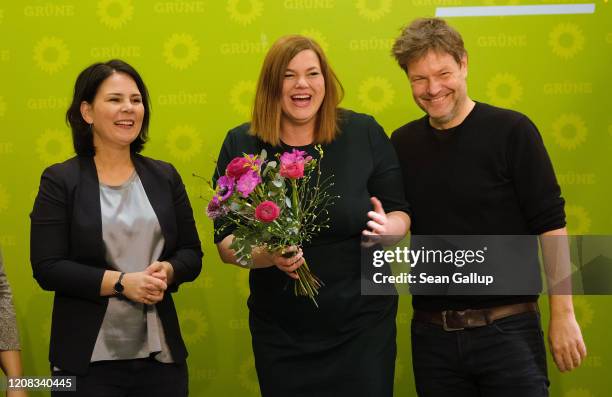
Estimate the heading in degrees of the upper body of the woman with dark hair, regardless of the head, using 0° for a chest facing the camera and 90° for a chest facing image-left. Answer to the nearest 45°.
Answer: approximately 315°

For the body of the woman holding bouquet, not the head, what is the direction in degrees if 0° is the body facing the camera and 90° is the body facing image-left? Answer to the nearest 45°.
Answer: approximately 0°

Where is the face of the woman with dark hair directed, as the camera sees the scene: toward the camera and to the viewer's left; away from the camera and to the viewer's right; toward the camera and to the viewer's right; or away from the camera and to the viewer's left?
toward the camera and to the viewer's right
